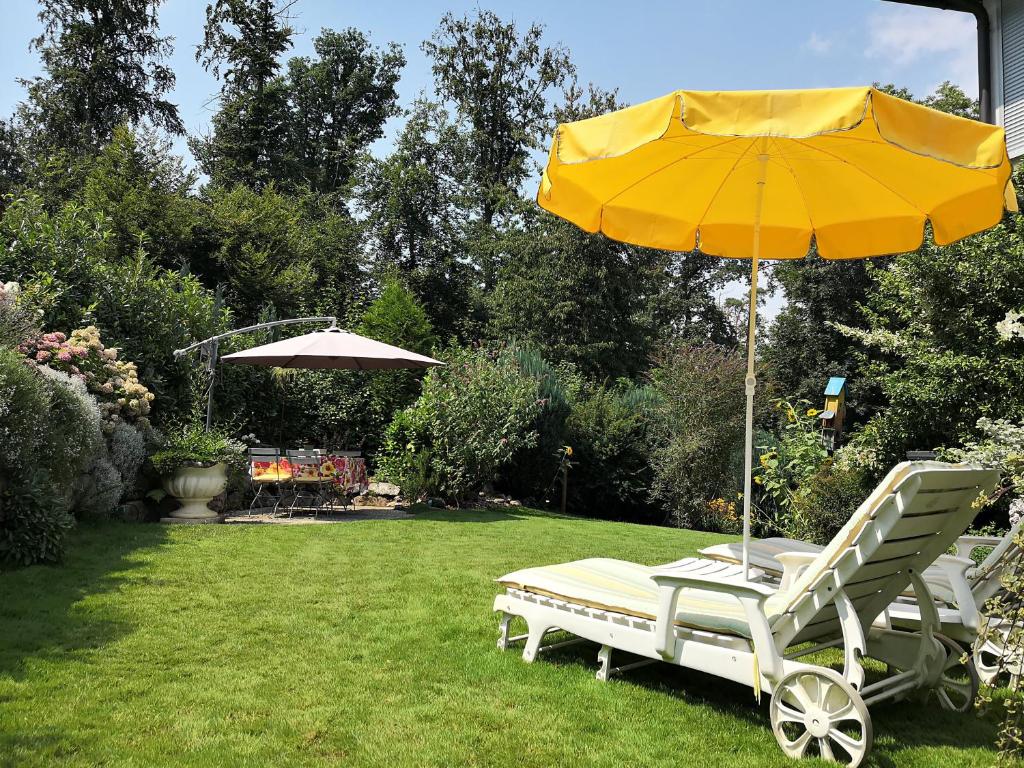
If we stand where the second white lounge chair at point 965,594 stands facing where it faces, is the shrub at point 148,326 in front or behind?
in front

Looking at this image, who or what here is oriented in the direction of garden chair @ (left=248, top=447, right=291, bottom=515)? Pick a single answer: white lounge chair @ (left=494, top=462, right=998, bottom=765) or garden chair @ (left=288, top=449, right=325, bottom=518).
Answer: the white lounge chair

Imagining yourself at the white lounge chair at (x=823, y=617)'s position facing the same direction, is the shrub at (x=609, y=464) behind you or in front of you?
in front

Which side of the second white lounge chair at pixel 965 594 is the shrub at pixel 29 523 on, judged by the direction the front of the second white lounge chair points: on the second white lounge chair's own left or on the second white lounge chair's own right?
on the second white lounge chair's own left

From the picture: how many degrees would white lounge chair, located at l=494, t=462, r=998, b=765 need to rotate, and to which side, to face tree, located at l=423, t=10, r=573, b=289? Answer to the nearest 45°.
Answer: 0° — it already faces it

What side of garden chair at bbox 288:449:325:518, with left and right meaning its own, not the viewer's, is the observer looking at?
back

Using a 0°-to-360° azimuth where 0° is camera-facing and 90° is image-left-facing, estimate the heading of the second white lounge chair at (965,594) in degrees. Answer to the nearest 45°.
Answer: approximately 135°

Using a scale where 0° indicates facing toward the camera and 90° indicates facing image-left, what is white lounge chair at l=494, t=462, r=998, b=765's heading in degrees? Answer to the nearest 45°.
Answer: approximately 135°

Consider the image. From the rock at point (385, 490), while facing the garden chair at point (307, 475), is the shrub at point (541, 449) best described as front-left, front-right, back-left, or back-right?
back-left

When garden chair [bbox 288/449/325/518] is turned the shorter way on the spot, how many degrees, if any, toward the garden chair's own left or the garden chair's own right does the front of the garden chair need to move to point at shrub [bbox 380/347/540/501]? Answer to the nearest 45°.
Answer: approximately 45° to the garden chair's own right

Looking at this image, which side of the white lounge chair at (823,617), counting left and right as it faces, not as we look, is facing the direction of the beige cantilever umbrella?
front

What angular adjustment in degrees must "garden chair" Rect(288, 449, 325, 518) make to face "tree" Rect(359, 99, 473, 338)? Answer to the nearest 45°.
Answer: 0° — it already faces it
